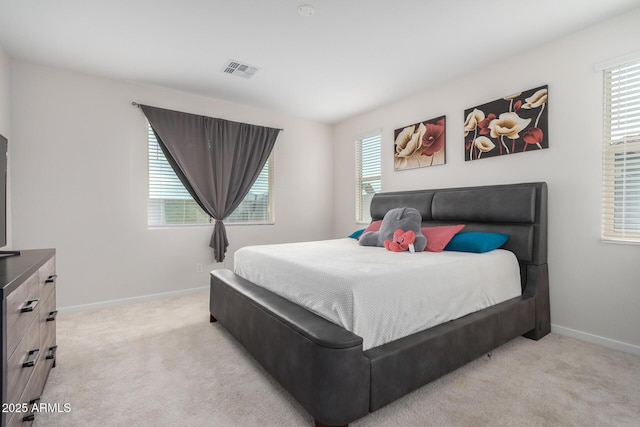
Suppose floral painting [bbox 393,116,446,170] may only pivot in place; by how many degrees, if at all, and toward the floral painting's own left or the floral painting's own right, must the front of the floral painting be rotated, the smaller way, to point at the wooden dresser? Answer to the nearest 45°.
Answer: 0° — it already faces it

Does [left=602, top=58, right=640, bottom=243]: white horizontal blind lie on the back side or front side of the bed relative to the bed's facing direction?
on the back side

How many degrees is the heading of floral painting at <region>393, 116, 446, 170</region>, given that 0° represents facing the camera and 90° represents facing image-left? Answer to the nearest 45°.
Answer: approximately 45°

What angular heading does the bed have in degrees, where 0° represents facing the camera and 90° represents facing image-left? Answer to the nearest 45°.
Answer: approximately 45°

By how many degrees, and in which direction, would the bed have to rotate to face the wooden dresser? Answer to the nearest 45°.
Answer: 0° — it already faces it

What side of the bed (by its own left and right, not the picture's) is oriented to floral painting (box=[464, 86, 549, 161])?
back

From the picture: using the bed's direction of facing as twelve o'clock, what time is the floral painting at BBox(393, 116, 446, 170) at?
The floral painting is roughly at 5 o'clock from the bed.

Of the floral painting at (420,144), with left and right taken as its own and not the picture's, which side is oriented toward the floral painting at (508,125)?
left
